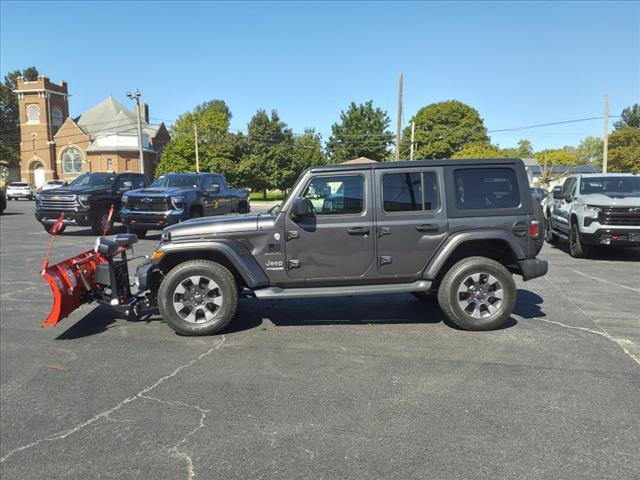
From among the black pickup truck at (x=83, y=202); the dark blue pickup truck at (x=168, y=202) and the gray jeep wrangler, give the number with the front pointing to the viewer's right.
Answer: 0

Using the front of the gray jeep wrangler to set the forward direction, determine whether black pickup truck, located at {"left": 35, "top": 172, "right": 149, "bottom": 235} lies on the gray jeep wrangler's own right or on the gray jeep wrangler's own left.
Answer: on the gray jeep wrangler's own right

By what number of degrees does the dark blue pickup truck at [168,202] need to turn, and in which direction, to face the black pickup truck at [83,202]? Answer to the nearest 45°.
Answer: approximately 90° to its right

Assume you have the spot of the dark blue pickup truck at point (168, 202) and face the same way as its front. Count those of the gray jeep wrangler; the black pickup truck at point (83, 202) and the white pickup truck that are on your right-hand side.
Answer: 1

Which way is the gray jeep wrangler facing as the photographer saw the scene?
facing to the left of the viewer

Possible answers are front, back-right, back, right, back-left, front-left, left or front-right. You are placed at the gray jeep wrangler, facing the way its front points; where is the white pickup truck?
back-right

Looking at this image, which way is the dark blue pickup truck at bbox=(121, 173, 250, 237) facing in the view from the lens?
facing the viewer and to the left of the viewer

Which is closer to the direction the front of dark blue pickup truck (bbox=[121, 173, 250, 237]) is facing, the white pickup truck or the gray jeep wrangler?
the gray jeep wrangler

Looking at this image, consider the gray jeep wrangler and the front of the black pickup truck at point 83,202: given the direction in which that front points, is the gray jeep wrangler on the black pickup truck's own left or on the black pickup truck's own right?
on the black pickup truck's own left

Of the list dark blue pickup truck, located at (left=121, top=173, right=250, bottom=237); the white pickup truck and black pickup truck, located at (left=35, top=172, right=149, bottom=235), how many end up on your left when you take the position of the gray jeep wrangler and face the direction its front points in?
0

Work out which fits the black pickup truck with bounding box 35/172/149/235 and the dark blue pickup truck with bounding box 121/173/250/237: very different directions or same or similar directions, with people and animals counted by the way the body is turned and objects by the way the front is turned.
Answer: same or similar directions
